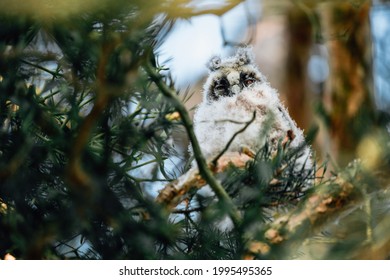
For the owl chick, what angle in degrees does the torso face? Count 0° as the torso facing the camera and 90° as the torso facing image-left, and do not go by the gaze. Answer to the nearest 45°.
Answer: approximately 0°
